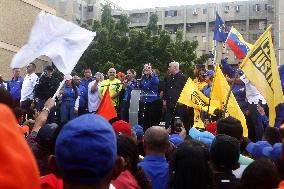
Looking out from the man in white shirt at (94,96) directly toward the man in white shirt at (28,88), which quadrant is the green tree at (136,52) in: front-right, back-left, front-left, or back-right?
back-right

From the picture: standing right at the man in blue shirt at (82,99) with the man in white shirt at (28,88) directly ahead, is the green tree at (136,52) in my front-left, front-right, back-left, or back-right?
back-right

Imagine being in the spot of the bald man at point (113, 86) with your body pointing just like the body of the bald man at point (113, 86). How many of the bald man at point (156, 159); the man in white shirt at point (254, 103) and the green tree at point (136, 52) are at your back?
1

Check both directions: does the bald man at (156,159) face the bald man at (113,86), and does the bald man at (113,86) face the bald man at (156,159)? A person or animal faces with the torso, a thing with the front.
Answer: yes

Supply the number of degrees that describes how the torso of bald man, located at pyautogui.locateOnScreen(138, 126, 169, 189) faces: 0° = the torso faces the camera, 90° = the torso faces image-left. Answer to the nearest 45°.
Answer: approximately 180°

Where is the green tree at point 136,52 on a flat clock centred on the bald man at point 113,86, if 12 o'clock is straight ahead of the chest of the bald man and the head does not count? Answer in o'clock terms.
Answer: The green tree is roughly at 6 o'clock from the bald man.

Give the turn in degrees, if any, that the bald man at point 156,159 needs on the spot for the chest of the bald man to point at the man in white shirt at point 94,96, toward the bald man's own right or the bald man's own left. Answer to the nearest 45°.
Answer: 0° — they already face them

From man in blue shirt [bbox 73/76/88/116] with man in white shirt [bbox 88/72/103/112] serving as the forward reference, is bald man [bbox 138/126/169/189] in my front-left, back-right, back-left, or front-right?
front-right

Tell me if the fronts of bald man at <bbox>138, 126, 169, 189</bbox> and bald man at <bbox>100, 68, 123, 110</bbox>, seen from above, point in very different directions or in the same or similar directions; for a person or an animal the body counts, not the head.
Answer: very different directions

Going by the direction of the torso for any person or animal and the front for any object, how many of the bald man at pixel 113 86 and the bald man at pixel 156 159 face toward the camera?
1

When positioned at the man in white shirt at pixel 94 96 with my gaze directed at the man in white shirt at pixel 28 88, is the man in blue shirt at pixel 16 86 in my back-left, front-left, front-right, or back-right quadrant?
front-right

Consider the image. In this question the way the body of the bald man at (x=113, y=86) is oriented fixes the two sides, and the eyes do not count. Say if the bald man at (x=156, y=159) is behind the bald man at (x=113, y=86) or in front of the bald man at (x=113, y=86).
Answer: in front

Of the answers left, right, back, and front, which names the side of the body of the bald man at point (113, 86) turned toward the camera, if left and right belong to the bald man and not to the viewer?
front

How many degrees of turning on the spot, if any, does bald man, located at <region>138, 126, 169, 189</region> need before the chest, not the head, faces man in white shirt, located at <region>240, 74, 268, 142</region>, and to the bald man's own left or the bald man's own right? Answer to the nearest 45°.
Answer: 0° — they already face them

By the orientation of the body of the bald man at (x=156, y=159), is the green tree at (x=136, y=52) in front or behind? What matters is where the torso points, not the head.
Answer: in front

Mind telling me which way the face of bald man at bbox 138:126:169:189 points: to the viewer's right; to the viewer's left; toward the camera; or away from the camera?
away from the camera
